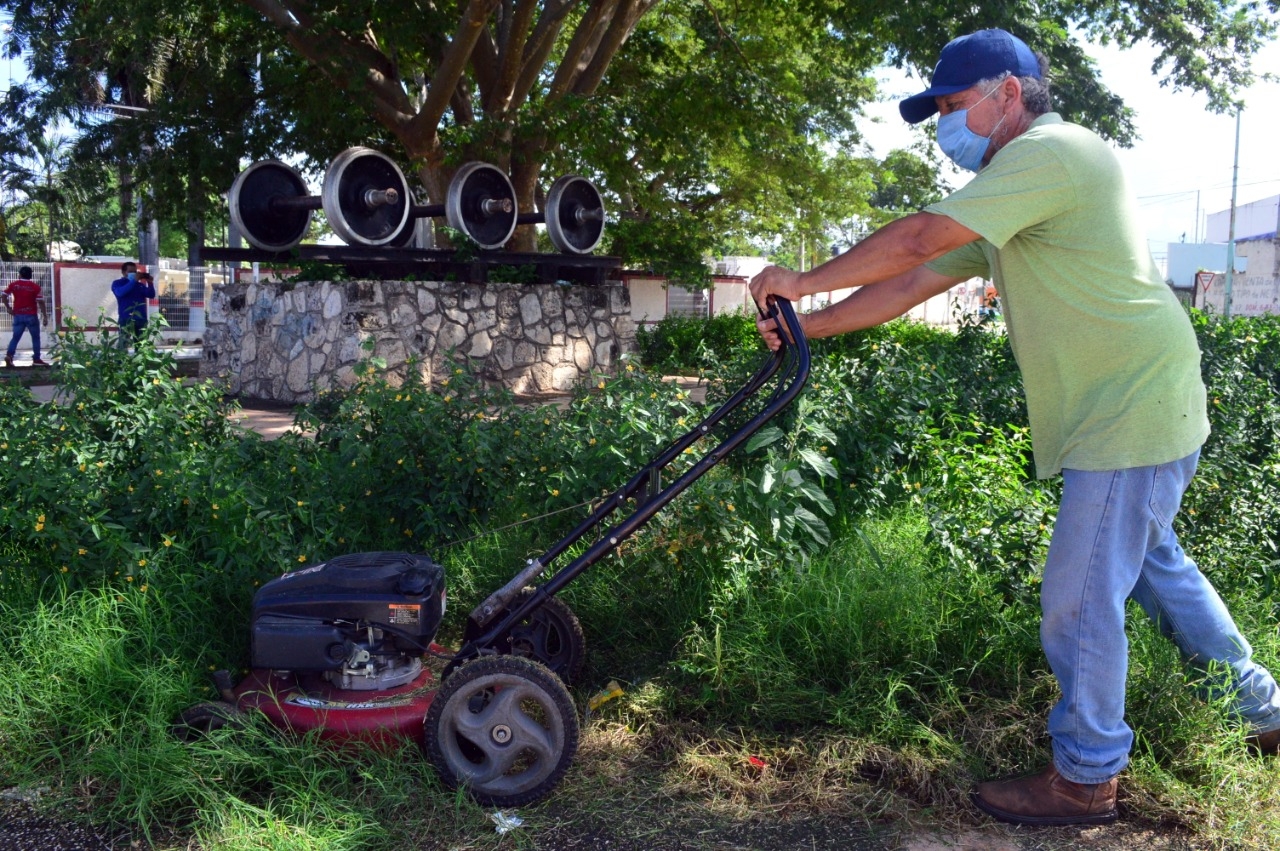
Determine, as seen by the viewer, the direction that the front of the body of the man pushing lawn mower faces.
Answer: to the viewer's left

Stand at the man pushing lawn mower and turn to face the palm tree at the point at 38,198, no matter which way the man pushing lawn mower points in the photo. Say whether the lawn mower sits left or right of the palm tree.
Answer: left

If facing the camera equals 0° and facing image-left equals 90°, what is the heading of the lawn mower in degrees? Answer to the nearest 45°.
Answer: approximately 90°

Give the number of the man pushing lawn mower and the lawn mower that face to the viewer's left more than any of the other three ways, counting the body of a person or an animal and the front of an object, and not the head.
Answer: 2

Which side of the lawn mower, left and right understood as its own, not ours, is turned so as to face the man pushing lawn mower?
back

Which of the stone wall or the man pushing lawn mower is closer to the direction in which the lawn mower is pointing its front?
the stone wall

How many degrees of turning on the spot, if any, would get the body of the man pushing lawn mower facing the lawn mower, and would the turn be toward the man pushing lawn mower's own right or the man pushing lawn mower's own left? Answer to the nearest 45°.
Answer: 0° — they already face it

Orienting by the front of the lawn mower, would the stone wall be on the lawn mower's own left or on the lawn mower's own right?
on the lawn mower's own right
